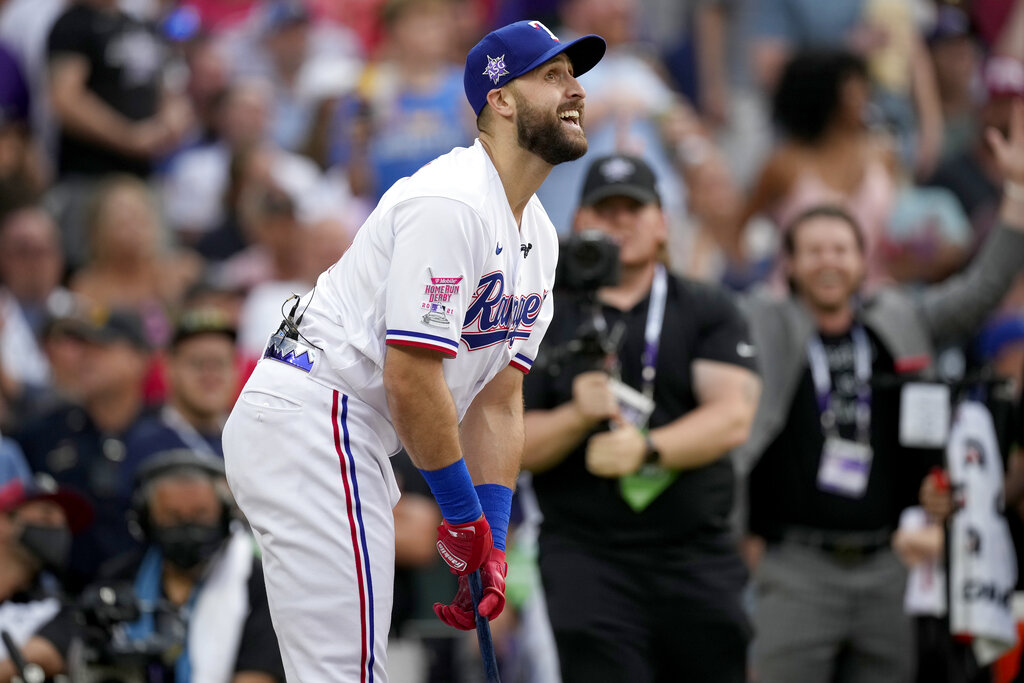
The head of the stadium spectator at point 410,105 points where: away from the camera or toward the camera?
toward the camera

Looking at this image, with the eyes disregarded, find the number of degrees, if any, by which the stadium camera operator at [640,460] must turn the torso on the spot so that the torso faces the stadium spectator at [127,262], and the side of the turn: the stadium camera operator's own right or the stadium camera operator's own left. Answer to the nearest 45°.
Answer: approximately 90° to the stadium camera operator's own right

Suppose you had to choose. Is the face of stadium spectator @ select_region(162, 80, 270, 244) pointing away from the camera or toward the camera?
toward the camera

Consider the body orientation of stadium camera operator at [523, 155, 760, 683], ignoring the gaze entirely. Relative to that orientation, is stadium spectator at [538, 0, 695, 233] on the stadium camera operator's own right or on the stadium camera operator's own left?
on the stadium camera operator's own right

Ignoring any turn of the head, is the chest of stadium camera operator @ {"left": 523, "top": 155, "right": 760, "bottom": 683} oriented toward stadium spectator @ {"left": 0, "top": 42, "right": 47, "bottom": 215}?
no

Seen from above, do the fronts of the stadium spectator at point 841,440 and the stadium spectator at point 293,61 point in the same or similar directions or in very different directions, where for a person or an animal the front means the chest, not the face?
same or similar directions

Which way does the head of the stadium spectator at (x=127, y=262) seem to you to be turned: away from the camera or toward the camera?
toward the camera

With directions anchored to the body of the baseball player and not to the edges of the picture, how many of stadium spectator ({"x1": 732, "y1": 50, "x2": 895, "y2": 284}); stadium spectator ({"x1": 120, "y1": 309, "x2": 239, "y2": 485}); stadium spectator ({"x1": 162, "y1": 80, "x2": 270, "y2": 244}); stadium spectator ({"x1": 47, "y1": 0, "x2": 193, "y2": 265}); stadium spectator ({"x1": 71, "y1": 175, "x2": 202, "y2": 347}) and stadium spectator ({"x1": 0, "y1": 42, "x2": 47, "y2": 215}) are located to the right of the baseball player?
0

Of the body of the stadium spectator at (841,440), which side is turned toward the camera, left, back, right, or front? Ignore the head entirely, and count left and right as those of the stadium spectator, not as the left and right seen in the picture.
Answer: front

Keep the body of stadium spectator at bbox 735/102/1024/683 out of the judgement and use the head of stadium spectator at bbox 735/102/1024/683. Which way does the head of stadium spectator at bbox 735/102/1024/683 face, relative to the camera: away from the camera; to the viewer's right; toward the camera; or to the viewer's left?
toward the camera

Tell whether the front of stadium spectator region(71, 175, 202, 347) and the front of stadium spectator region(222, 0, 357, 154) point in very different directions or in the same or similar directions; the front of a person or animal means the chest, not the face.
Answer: same or similar directions

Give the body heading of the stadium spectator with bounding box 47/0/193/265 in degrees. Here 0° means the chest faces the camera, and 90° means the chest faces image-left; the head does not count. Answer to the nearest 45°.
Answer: approximately 315°

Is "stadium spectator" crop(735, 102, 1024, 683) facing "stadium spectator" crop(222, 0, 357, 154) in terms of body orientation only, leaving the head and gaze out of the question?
no

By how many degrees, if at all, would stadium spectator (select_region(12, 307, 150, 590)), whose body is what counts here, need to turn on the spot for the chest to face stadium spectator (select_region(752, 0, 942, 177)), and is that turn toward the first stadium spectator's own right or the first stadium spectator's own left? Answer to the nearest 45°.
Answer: approximately 135° to the first stadium spectator's own left

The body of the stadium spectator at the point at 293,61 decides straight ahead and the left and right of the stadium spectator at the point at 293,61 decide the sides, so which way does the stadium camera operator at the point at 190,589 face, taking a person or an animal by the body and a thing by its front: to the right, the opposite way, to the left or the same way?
the same way

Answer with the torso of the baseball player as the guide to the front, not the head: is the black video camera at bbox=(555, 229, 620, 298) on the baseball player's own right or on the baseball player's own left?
on the baseball player's own left

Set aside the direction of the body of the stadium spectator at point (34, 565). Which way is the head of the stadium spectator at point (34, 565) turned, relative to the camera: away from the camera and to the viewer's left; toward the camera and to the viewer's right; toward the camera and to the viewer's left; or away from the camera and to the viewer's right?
toward the camera and to the viewer's right

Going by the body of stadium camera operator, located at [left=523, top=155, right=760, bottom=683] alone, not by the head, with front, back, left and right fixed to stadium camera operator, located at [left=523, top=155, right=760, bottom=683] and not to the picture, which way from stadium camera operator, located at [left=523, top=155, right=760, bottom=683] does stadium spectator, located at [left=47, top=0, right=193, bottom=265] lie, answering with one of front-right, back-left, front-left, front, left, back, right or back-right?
back

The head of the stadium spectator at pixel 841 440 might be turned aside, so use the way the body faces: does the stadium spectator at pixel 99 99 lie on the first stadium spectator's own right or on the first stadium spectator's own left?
on the first stadium spectator's own right

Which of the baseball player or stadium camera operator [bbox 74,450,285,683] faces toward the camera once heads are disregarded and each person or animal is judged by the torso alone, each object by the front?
the stadium camera operator

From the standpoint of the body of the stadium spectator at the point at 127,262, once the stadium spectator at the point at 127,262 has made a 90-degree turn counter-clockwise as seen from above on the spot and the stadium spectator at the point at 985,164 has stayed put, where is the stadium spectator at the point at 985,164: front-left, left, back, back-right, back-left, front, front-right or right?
front
